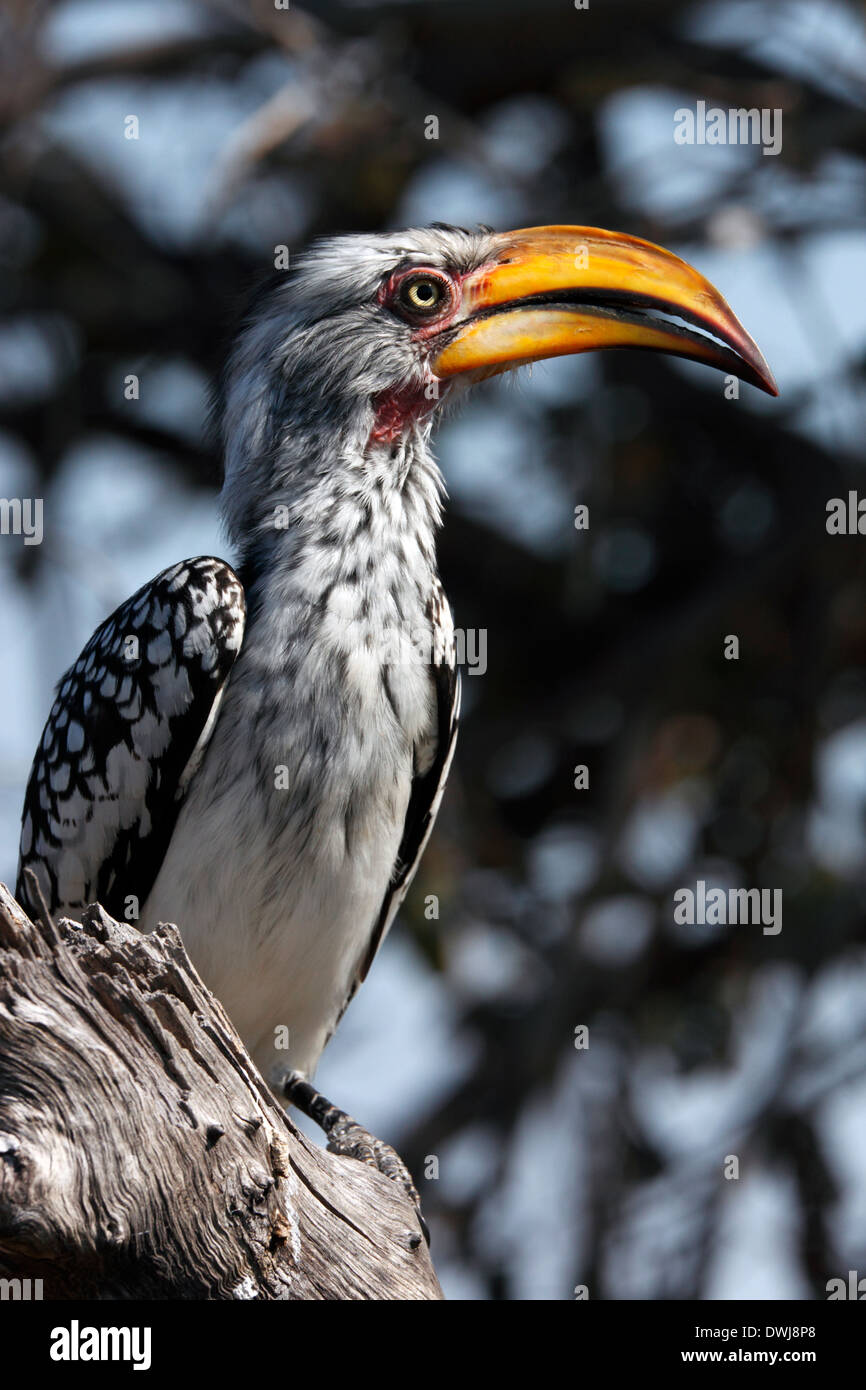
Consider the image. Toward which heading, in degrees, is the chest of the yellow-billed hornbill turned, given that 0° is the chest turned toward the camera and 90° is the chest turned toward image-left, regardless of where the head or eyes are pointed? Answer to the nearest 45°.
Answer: approximately 315°
